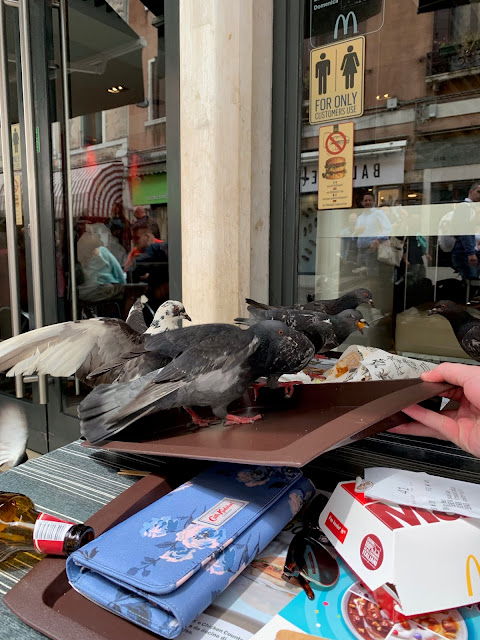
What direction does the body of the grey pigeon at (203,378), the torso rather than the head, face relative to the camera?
to the viewer's right

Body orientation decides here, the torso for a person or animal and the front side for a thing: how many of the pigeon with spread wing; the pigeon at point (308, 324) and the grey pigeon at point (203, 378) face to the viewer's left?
0

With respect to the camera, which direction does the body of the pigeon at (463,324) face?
to the viewer's left

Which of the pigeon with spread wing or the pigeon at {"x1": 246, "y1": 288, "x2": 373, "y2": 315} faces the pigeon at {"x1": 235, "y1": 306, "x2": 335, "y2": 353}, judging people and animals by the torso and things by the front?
the pigeon with spread wing

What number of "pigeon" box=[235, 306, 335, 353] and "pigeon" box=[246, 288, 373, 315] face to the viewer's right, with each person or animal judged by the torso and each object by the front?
2

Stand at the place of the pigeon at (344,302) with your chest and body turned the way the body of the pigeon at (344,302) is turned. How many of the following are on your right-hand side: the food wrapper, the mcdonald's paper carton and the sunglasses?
3

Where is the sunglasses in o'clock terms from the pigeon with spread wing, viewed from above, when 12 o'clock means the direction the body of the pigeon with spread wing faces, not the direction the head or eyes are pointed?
The sunglasses is roughly at 2 o'clock from the pigeon with spread wing.

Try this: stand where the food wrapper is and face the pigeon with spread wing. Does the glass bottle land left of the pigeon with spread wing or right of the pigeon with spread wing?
left

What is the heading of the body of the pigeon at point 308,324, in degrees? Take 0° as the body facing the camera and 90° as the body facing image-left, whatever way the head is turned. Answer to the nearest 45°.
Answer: approximately 270°

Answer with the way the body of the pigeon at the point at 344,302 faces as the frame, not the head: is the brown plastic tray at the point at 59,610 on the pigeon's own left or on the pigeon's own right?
on the pigeon's own right

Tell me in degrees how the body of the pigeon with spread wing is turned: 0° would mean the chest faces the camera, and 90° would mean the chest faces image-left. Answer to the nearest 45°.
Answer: approximately 270°

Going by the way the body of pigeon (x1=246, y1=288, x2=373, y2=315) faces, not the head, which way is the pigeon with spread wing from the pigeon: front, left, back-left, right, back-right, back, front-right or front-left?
back-right

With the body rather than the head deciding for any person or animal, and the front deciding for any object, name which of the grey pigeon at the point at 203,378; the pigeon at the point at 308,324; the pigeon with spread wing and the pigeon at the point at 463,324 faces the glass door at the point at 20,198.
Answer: the pigeon at the point at 463,324

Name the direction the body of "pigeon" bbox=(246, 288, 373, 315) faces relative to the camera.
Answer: to the viewer's right
